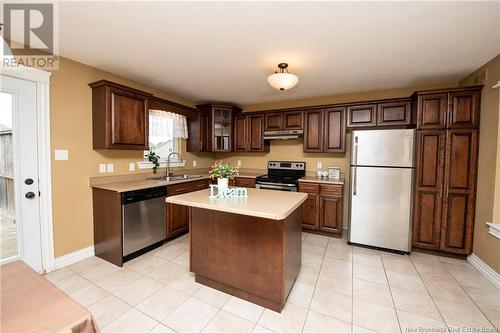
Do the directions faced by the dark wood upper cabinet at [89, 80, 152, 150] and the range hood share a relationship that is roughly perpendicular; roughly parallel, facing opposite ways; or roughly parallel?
roughly perpendicular

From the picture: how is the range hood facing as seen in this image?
toward the camera

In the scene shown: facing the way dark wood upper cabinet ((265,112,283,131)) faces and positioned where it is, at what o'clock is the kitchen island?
The kitchen island is roughly at 12 o'clock from the dark wood upper cabinet.

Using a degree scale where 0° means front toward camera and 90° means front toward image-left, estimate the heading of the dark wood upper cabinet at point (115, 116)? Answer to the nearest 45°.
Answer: approximately 315°

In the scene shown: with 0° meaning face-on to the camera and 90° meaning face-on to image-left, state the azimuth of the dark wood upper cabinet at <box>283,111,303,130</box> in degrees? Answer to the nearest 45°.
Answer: approximately 0°

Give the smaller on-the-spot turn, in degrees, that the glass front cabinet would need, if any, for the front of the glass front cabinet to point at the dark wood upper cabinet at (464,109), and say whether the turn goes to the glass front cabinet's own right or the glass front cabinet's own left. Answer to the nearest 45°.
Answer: approximately 45° to the glass front cabinet's own left

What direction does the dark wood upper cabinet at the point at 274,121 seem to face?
toward the camera

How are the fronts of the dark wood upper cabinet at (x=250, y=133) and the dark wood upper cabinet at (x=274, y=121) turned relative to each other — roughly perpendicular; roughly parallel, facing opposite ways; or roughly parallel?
roughly parallel

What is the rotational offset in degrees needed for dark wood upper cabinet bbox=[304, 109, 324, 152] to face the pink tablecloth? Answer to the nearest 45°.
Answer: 0° — it already faces it

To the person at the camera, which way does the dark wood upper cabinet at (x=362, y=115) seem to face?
facing the viewer

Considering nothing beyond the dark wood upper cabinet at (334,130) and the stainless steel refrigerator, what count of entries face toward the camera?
2

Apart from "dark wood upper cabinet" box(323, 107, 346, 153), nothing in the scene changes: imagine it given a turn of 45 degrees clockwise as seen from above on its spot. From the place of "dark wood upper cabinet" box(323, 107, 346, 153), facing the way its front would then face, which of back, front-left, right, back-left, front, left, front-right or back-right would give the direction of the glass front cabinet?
front-right

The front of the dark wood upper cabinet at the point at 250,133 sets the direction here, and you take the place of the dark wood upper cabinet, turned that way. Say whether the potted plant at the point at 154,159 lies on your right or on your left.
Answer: on your right

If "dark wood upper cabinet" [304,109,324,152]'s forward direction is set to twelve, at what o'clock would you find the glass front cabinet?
The glass front cabinet is roughly at 3 o'clock from the dark wood upper cabinet.

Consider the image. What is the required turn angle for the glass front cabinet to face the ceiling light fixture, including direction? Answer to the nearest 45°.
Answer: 0° — it already faces it

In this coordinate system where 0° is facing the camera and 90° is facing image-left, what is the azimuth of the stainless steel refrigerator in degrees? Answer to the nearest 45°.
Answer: approximately 0°
